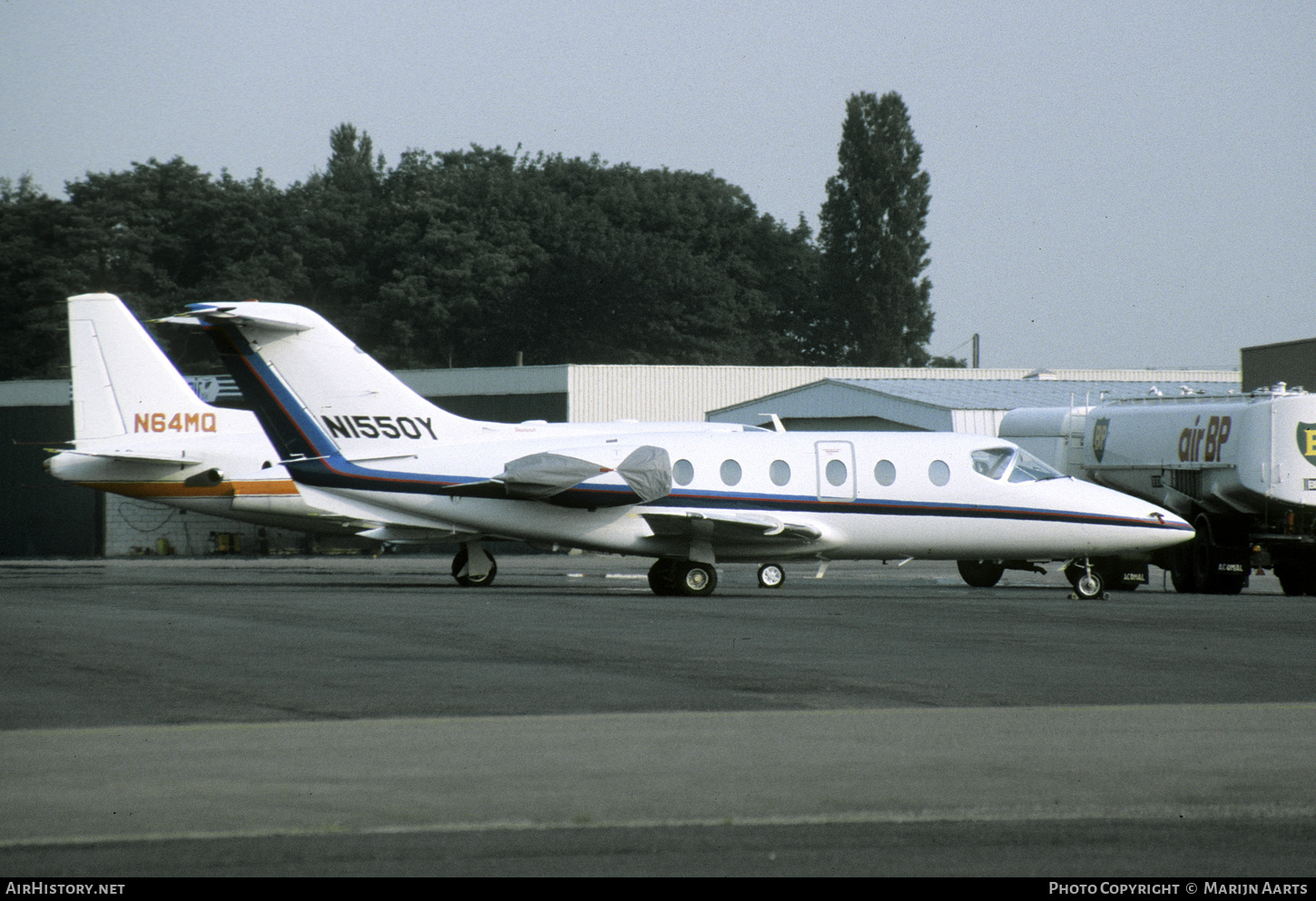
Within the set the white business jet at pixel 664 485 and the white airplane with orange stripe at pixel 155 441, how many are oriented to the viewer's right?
2

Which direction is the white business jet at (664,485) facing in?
to the viewer's right

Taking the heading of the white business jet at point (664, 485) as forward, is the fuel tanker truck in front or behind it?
in front

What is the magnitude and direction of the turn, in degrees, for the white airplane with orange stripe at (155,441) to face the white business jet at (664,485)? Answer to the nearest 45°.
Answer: approximately 45° to its right

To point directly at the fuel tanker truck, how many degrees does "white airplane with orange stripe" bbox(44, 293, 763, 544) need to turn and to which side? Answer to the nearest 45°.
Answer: approximately 45° to its right

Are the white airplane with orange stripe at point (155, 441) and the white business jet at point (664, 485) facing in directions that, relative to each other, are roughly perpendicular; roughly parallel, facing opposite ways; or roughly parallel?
roughly parallel

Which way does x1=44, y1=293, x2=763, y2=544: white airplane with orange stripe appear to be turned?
to the viewer's right

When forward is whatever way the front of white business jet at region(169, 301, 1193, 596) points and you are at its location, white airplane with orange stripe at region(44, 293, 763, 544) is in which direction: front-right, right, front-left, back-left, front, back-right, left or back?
back-left
